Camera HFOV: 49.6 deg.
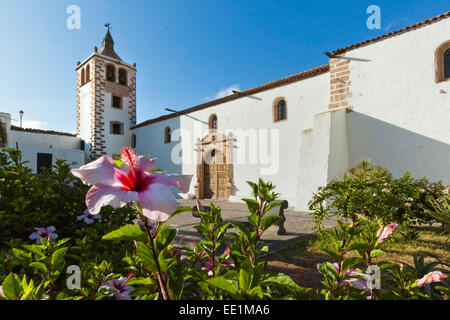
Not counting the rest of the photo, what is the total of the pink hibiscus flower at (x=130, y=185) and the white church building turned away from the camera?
0

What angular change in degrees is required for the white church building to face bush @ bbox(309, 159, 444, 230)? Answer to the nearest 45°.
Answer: approximately 45° to its left

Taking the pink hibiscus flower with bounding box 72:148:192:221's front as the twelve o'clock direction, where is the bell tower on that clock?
The bell tower is roughly at 6 o'clock from the pink hibiscus flower.

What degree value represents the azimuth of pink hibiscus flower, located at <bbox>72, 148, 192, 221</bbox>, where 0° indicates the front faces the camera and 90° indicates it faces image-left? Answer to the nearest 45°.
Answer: approximately 0°

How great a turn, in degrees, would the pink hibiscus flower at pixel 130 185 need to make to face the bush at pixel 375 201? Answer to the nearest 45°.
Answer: approximately 135° to its left

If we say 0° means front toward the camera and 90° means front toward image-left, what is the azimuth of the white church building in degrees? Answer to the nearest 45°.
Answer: approximately 45°
